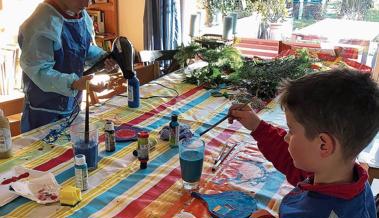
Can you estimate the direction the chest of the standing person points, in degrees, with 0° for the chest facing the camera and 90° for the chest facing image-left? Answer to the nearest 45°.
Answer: approximately 315°

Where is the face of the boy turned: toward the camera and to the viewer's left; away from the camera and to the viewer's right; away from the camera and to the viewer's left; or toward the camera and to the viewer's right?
away from the camera and to the viewer's left

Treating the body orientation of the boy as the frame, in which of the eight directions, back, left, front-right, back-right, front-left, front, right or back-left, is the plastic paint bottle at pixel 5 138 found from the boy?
front-left

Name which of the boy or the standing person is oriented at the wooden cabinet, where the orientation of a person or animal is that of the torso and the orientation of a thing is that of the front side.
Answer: the boy

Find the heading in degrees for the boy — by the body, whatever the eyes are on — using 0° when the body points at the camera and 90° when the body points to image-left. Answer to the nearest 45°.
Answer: approximately 135°

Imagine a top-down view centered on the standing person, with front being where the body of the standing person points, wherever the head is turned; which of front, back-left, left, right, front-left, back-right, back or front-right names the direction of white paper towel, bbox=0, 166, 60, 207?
front-right

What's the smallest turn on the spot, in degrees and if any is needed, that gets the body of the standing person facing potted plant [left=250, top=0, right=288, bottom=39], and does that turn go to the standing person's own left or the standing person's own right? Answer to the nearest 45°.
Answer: approximately 90° to the standing person's own left

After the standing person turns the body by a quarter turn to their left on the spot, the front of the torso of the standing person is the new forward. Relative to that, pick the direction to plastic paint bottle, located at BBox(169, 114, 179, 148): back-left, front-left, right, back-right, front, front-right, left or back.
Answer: right

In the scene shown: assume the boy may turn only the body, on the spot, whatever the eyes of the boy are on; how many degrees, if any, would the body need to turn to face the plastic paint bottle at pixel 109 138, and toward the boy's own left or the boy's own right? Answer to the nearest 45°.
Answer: approximately 45° to the boy's own left

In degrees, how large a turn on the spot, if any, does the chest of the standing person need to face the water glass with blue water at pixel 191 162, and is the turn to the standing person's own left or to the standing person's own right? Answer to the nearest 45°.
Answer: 0° — they already face it

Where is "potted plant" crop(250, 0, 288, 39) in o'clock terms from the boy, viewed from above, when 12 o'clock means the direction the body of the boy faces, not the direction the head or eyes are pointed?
The potted plant is roughly at 1 o'clock from the boy.
